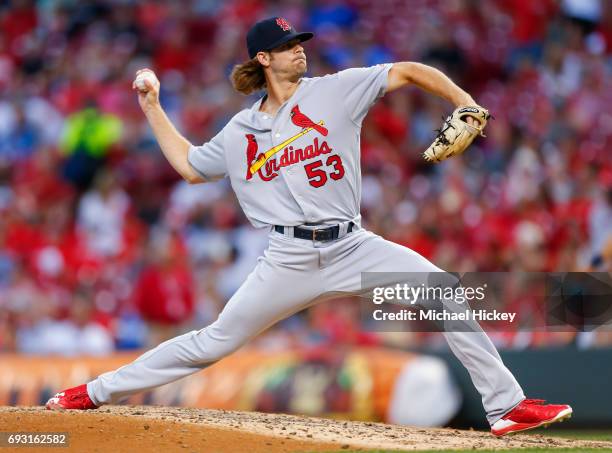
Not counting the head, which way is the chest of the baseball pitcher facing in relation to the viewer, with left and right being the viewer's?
facing the viewer
